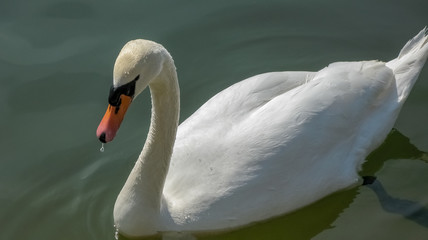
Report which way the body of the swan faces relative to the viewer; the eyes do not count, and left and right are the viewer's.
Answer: facing the viewer and to the left of the viewer
